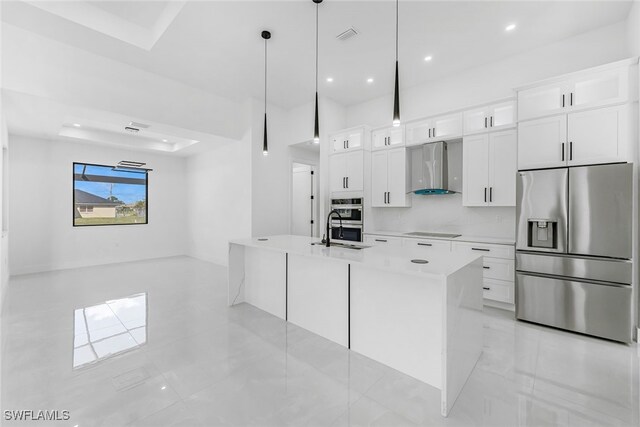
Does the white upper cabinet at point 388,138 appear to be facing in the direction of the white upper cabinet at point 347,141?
no

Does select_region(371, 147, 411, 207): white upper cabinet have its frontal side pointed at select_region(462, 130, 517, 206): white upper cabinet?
no

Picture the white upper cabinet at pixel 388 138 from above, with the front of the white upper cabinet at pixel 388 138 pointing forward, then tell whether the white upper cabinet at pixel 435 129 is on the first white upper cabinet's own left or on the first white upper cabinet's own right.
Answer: on the first white upper cabinet's own left

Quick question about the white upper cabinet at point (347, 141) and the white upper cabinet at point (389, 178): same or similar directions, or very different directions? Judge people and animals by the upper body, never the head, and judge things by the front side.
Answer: same or similar directions

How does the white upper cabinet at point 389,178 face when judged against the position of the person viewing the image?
facing the viewer and to the left of the viewer

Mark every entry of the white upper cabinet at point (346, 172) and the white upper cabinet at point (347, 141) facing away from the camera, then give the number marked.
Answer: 0

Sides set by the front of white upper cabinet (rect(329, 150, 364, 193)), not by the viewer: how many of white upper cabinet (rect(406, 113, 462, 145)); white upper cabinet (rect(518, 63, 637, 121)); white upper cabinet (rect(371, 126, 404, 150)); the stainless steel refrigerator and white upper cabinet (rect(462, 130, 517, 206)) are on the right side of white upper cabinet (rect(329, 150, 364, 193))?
0

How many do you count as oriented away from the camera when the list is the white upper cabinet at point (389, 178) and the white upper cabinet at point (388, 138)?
0

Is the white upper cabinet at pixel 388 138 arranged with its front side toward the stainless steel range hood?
no

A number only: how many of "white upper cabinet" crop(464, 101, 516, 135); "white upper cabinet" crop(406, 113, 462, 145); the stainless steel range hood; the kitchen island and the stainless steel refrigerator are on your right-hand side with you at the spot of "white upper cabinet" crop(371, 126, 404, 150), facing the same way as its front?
0

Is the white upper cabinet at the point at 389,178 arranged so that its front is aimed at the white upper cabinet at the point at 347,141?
no

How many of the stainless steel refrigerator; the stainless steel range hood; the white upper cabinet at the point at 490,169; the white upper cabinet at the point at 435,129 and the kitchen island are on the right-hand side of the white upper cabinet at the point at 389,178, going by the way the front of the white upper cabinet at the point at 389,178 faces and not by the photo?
0

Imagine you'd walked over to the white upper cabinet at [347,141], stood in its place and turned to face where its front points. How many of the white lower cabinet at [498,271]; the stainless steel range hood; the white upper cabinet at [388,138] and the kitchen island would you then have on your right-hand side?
0

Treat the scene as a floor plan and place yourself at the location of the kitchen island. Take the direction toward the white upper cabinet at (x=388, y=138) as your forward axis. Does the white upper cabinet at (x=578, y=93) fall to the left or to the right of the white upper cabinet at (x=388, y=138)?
right

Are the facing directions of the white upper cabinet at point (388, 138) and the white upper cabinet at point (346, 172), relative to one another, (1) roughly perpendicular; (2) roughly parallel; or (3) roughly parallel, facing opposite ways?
roughly parallel

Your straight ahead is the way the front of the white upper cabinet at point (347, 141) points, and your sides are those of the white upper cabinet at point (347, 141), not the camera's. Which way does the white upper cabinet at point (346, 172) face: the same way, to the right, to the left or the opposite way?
the same way

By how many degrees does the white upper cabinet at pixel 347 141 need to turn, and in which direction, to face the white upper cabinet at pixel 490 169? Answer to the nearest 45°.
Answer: approximately 90° to its left

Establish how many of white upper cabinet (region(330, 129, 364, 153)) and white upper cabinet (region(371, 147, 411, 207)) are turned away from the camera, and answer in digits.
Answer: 0
